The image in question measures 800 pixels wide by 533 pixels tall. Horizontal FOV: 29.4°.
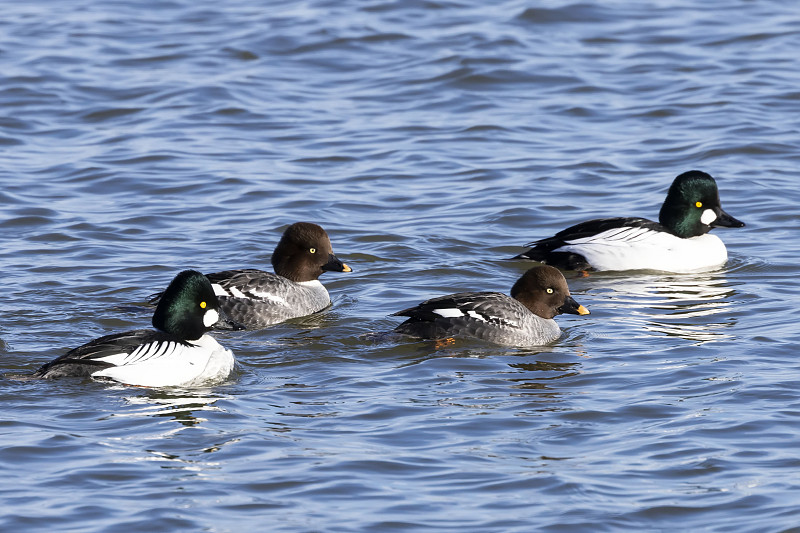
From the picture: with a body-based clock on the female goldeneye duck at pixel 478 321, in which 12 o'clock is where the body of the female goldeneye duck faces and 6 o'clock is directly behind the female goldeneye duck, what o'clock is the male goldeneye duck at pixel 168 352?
The male goldeneye duck is roughly at 5 o'clock from the female goldeneye duck.

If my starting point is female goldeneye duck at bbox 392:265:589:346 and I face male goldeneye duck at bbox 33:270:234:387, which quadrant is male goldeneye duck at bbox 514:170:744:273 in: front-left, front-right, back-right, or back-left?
back-right

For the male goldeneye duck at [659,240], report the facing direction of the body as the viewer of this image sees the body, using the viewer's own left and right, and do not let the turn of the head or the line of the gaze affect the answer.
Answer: facing to the right of the viewer

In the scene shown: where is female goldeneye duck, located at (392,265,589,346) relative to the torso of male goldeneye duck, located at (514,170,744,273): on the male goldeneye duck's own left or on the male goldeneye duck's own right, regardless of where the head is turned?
on the male goldeneye duck's own right

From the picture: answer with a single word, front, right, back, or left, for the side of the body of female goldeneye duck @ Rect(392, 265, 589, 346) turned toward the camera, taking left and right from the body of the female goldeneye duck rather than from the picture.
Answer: right

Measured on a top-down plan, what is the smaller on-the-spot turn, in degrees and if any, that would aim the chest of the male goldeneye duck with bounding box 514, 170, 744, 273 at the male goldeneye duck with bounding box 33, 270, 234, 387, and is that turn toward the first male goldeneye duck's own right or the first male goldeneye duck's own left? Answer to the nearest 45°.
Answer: approximately 135° to the first male goldeneye duck's own right

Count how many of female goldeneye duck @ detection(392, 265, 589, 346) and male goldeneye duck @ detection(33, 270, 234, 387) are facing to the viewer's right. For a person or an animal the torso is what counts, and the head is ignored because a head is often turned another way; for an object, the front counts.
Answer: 2

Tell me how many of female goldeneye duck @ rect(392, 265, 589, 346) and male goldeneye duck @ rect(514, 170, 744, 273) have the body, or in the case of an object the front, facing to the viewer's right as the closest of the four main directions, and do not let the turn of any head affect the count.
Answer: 2

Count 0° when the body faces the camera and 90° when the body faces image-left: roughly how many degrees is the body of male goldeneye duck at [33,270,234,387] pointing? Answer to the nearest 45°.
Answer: approximately 270°
